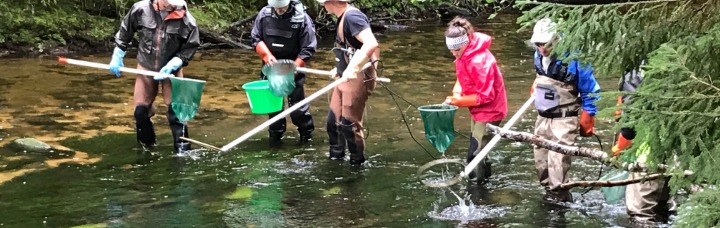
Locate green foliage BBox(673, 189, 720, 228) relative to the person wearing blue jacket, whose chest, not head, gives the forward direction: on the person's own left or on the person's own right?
on the person's own left

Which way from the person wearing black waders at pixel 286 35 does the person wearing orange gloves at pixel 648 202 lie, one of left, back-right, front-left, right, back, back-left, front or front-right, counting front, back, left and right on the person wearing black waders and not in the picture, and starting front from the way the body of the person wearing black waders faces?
front-left

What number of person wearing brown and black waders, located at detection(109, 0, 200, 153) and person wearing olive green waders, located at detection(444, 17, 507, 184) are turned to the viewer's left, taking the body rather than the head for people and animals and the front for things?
1

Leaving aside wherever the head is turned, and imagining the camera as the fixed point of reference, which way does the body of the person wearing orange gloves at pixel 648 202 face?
to the viewer's left

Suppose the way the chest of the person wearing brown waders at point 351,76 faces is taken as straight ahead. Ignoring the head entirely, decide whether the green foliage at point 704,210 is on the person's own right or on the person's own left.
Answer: on the person's own left

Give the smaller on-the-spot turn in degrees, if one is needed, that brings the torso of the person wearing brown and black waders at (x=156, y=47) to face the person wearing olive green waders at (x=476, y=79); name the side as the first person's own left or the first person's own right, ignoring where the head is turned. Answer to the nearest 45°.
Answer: approximately 45° to the first person's own left

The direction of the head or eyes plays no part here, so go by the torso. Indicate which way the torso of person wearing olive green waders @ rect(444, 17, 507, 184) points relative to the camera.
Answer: to the viewer's left

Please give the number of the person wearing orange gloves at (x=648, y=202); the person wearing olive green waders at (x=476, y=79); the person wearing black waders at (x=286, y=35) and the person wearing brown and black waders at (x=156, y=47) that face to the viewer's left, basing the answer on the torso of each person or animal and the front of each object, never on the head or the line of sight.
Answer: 2

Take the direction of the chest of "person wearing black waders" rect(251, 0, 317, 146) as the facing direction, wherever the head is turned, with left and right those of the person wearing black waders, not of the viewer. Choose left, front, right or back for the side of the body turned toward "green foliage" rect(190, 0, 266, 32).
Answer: back

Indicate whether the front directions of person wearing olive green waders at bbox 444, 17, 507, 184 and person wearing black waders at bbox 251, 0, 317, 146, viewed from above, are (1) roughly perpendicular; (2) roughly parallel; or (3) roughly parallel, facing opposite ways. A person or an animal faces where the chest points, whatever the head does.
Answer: roughly perpendicular
